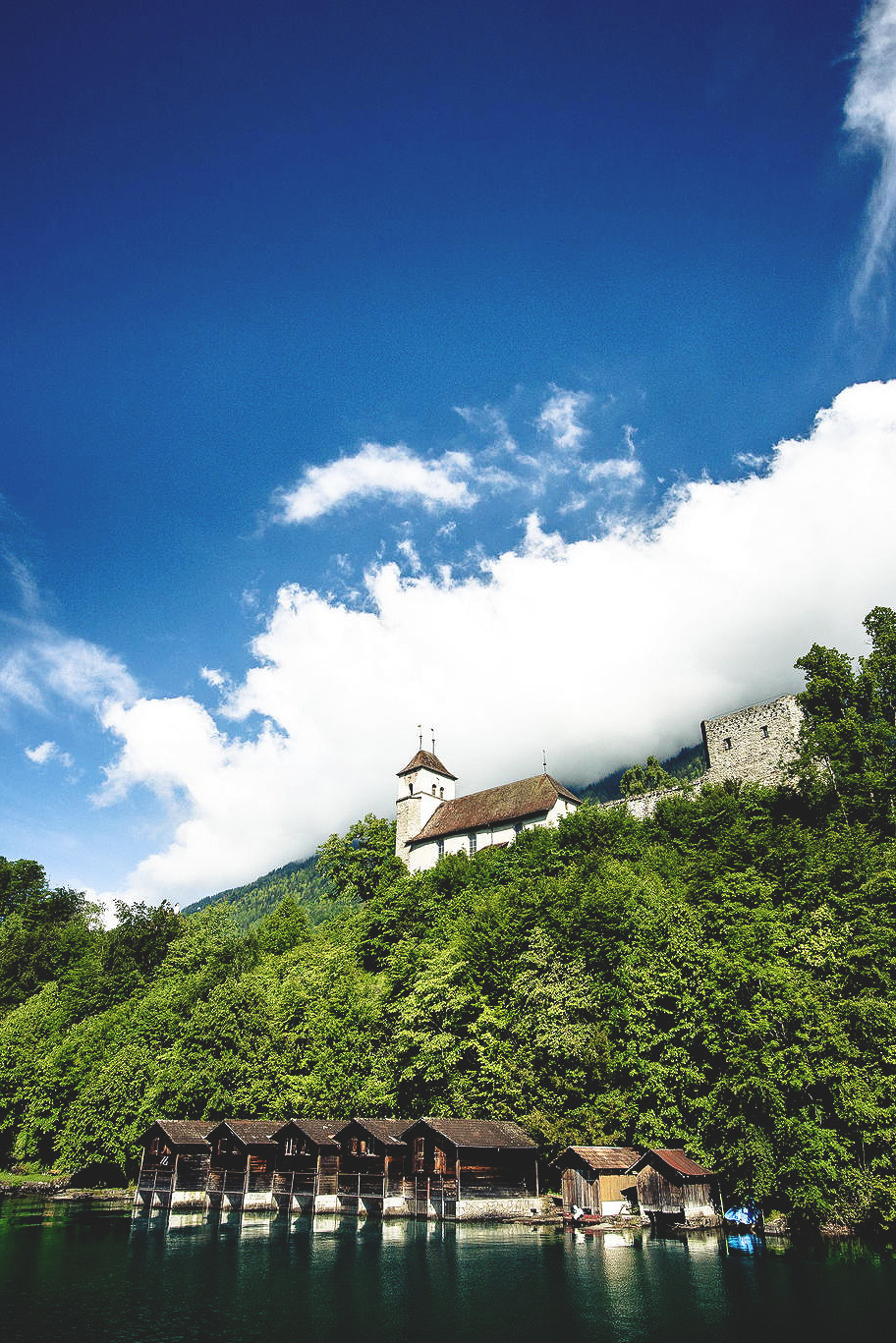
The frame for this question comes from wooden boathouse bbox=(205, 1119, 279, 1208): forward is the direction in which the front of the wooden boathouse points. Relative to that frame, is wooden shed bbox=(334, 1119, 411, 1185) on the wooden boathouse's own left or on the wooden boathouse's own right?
on the wooden boathouse's own left

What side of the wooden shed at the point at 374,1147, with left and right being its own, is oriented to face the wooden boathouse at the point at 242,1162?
right

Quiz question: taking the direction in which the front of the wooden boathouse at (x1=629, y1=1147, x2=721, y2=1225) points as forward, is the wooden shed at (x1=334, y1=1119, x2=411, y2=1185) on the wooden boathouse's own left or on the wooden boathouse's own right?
on the wooden boathouse's own right

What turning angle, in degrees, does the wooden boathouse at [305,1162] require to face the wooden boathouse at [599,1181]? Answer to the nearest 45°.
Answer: approximately 90° to its left

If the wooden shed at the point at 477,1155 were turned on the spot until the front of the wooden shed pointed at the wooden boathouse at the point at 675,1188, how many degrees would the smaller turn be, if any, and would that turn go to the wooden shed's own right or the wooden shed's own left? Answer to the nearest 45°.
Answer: approximately 90° to the wooden shed's own left
